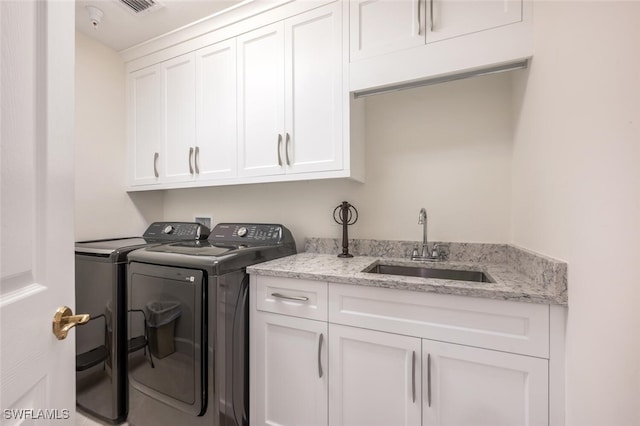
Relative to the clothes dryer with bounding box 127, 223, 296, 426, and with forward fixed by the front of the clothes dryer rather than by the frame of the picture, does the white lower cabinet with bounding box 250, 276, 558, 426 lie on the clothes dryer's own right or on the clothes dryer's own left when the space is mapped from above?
on the clothes dryer's own left

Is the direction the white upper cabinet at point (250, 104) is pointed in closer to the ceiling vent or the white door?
the white door

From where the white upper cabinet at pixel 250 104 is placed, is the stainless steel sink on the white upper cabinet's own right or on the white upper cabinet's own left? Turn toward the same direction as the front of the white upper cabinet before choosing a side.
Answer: on the white upper cabinet's own left

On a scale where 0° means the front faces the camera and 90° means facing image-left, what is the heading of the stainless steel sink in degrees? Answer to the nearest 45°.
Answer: approximately 0°

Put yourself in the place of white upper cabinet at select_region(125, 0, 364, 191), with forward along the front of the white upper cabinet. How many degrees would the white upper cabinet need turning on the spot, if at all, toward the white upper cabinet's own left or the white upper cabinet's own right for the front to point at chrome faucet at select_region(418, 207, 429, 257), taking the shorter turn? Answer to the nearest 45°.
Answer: approximately 90° to the white upper cabinet's own left

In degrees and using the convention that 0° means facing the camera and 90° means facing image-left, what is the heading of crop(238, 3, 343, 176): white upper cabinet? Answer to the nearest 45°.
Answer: approximately 45°

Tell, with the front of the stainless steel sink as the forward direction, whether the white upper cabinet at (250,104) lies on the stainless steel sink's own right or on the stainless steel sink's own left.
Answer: on the stainless steel sink's own right
